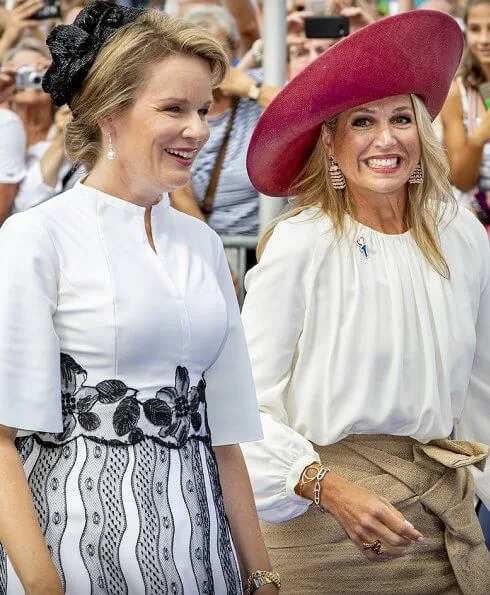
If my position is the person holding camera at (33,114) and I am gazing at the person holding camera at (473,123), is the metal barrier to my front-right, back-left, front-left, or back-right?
front-right

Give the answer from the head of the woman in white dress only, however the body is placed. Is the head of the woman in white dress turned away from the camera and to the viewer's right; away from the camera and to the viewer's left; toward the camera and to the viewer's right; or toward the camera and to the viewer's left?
toward the camera and to the viewer's right

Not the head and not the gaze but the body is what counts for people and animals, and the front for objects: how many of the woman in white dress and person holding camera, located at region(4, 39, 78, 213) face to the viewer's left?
0

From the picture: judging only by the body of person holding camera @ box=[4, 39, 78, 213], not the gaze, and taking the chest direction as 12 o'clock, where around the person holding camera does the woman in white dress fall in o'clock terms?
The woman in white dress is roughly at 12 o'clock from the person holding camera.

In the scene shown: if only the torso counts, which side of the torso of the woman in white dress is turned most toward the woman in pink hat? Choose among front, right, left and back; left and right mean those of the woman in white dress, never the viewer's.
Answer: left

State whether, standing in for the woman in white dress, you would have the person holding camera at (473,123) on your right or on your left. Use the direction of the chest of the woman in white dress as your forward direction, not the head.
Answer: on your left

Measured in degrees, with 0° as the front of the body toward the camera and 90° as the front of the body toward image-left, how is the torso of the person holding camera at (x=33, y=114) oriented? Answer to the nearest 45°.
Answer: approximately 0°

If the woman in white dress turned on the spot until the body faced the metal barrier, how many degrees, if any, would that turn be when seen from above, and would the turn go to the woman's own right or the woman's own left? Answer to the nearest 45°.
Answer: approximately 135° to the woman's own left

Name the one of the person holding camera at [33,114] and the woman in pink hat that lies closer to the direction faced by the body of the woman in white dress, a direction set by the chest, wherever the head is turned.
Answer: the woman in pink hat

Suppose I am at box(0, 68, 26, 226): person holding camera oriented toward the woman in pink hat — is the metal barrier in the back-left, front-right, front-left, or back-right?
front-left

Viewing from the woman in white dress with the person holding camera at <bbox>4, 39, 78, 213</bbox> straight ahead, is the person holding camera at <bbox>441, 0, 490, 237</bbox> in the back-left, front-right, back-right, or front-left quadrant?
front-right

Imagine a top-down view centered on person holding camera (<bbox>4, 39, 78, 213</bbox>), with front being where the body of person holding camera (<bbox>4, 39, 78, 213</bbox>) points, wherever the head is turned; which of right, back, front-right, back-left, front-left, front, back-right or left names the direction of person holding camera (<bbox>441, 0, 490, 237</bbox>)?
front-left

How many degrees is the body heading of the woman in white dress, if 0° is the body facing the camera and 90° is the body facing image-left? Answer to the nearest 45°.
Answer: approximately 315°
